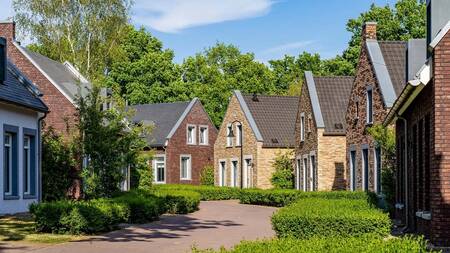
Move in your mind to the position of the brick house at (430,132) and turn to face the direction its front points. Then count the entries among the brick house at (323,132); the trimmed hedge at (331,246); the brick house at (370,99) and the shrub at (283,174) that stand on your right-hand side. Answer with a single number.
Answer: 3

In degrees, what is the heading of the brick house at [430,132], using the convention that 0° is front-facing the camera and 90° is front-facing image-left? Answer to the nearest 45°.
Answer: approximately 90°

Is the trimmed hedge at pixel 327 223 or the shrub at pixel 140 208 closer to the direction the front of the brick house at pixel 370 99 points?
the shrub

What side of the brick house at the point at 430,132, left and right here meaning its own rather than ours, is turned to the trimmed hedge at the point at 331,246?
left

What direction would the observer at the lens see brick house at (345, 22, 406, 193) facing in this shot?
facing the viewer and to the left of the viewer

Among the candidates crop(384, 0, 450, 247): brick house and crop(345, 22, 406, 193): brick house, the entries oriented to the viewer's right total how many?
0

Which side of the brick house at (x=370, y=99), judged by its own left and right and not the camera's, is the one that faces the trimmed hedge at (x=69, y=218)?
front

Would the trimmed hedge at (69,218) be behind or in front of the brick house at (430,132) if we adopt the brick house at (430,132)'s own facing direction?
in front

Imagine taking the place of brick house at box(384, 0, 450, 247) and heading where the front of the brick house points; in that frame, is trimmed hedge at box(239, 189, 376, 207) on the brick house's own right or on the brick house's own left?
on the brick house's own right
